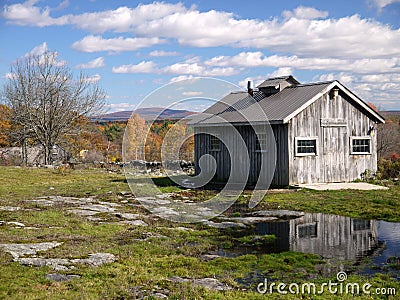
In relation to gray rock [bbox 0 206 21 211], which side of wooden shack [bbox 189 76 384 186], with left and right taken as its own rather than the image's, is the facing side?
right

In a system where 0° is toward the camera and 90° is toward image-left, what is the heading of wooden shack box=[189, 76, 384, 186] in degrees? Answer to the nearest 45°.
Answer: approximately 315°

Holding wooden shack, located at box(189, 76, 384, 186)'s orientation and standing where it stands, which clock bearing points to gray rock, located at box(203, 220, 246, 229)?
The gray rock is roughly at 2 o'clock from the wooden shack.

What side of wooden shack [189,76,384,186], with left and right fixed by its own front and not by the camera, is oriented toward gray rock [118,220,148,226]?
right

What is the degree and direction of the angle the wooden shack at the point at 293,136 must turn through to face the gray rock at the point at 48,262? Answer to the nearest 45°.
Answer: approximately 45° to its right

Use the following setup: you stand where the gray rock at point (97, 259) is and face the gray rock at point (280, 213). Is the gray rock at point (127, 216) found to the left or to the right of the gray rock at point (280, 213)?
left

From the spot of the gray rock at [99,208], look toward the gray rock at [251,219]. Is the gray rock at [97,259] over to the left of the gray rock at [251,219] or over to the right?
right

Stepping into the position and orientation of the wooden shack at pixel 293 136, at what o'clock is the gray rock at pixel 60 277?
The gray rock is roughly at 2 o'clock from the wooden shack.

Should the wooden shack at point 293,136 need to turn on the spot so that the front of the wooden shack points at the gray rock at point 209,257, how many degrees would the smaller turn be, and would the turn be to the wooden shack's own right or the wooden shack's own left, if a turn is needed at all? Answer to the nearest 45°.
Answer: approximately 45° to the wooden shack's own right

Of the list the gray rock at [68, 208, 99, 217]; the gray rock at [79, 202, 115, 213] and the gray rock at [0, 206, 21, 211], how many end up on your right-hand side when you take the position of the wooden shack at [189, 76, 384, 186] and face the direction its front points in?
3
